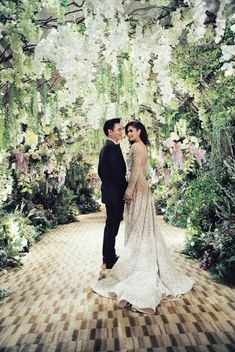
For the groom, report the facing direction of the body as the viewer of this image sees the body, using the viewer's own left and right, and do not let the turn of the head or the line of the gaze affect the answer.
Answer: facing to the right of the viewer

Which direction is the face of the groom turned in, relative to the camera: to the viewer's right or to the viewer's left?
to the viewer's right

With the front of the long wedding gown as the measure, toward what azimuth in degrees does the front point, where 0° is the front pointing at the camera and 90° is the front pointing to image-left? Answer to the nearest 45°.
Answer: approximately 135°

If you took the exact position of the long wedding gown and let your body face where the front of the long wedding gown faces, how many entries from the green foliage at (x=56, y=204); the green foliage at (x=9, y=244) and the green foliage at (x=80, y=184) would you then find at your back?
0
